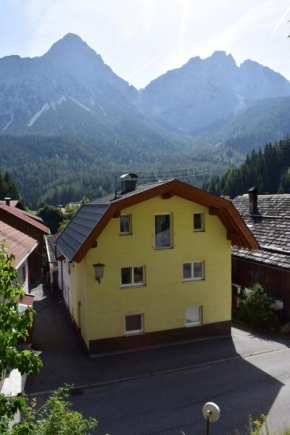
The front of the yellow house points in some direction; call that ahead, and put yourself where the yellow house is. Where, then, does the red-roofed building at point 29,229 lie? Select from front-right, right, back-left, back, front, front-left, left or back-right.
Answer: back-right

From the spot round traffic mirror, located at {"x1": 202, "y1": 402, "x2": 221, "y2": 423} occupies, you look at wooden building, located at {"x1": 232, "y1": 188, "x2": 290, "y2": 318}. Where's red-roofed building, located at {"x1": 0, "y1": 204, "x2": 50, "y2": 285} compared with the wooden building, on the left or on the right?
left

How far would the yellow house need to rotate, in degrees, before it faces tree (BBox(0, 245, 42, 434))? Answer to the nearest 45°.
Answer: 0° — it already faces it

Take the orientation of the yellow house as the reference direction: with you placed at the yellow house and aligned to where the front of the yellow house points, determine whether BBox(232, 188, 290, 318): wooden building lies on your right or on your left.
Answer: on your left

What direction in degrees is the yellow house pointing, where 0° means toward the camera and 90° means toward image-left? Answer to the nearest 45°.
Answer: approximately 0°

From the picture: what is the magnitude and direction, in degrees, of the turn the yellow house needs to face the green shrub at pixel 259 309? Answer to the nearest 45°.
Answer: approximately 135° to its left
